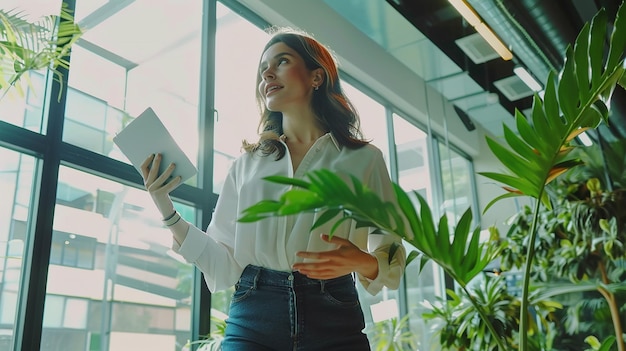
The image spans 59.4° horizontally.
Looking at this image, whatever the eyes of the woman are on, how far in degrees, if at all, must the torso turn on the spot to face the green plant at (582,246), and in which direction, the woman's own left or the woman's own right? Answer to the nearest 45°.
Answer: approximately 135° to the woman's own left

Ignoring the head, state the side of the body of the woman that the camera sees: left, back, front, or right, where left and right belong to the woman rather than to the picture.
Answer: front

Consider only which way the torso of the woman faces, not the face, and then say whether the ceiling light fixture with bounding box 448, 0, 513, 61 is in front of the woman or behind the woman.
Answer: behind

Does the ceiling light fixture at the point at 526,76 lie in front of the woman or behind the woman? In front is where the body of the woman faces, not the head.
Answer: behind
